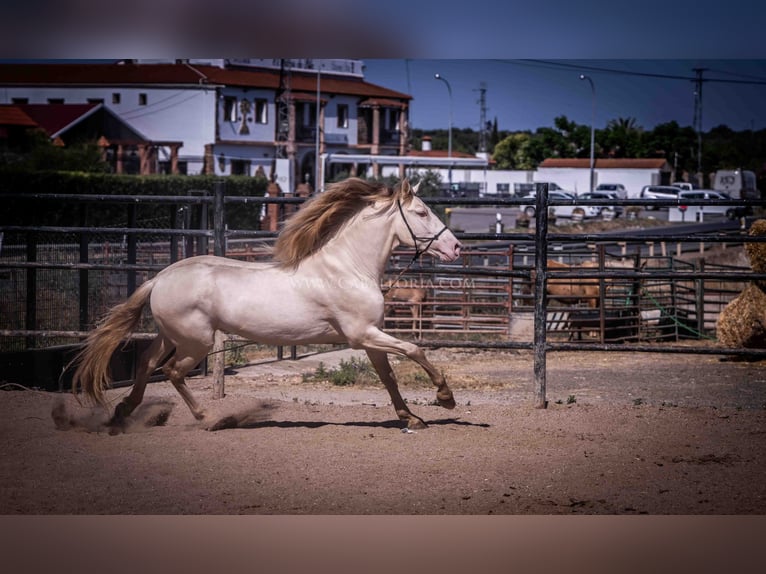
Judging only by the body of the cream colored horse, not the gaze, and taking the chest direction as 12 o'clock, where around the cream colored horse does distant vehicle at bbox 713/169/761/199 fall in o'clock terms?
The distant vehicle is roughly at 11 o'clock from the cream colored horse.

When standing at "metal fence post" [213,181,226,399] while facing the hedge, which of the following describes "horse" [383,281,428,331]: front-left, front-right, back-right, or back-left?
front-right

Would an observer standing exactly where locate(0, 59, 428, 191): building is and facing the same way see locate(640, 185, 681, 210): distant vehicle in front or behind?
in front

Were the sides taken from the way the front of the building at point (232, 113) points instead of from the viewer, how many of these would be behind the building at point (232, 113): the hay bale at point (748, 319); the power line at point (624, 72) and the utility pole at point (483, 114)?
0

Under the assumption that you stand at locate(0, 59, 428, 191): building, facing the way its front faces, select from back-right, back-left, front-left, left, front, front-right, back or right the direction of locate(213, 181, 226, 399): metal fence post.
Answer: front-right

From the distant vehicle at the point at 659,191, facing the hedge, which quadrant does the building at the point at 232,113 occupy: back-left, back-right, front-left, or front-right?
front-right

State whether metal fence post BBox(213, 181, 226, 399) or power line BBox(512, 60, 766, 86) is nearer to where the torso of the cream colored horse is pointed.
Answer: the power line

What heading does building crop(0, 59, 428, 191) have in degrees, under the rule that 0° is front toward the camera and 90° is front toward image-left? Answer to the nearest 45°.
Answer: approximately 315°

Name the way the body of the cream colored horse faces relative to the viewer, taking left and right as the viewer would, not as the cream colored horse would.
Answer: facing to the right of the viewer

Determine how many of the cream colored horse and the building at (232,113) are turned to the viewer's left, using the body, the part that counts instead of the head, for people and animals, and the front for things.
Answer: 0

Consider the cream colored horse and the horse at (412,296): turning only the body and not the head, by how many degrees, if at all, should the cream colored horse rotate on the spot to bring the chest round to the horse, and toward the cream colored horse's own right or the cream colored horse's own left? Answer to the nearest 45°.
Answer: approximately 90° to the cream colored horse's own left
